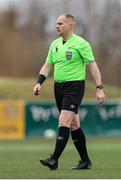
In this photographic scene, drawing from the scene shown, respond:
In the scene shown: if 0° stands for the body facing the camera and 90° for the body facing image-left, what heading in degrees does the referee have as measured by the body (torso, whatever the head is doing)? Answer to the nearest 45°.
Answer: approximately 45°
